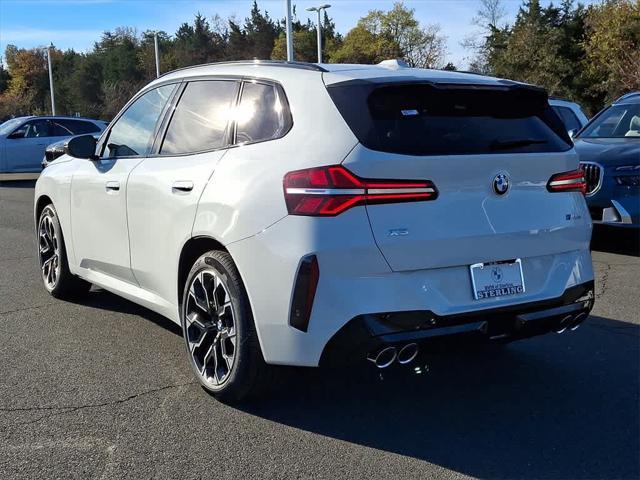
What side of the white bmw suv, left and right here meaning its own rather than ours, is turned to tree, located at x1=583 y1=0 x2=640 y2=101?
right

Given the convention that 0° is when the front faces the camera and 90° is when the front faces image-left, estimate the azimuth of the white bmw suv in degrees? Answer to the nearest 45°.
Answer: approximately 135°

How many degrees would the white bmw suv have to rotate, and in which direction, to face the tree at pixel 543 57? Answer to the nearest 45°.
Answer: approximately 45° to its right
